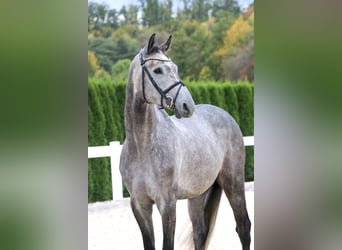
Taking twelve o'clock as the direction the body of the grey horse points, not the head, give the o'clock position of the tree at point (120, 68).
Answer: The tree is roughly at 4 o'clock from the grey horse.

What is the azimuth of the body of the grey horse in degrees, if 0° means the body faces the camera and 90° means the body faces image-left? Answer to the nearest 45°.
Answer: approximately 45°

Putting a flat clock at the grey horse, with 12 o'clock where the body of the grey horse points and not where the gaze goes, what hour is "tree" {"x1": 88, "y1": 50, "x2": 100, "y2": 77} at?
The tree is roughly at 4 o'clock from the grey horse.

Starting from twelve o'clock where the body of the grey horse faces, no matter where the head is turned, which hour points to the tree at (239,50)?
The tree is roughly at 5 o'clock from the grey horse.

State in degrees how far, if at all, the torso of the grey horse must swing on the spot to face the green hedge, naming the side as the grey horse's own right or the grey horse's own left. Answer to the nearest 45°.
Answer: approximately 135° to the grey horse's own right
